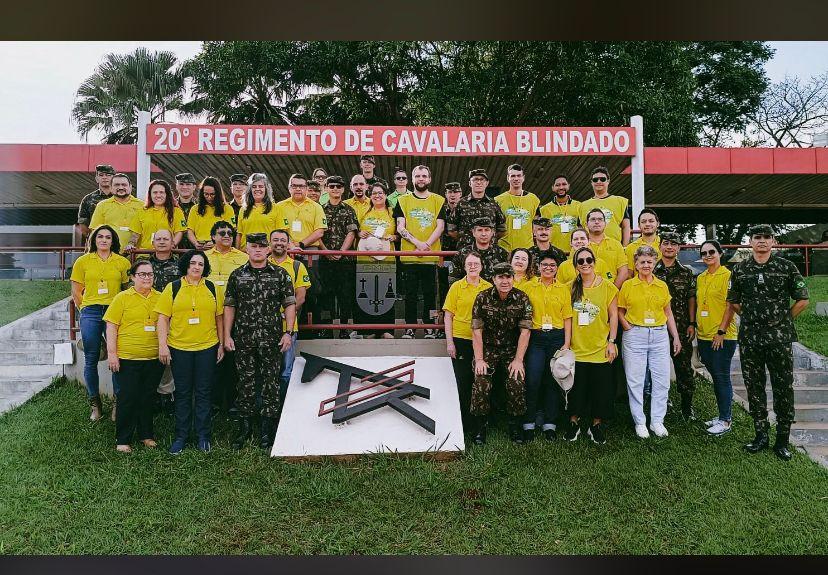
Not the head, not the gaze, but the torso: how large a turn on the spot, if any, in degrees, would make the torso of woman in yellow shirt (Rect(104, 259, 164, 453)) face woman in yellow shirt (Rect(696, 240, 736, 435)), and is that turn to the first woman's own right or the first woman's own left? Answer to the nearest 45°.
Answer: approximately 45° to the first woman's own left

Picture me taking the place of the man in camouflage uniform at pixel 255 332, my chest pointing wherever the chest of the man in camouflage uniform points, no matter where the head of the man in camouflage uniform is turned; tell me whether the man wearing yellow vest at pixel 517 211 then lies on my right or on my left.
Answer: on my left

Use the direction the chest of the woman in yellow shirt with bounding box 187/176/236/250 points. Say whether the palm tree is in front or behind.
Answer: behind

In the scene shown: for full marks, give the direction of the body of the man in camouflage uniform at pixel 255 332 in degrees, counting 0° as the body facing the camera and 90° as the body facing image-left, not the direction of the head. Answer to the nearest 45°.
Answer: approximately 0°
